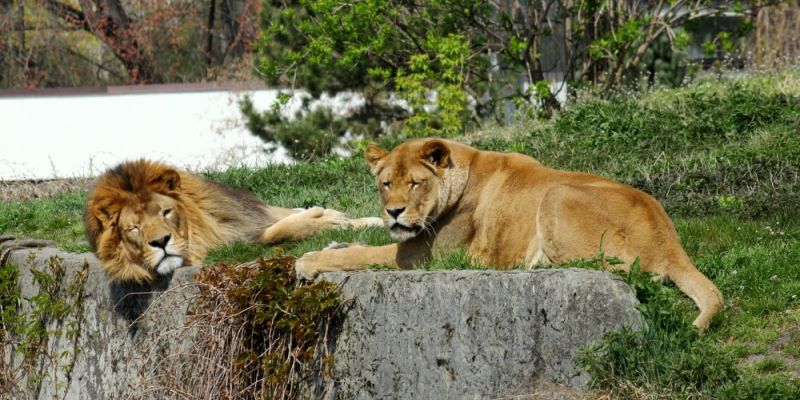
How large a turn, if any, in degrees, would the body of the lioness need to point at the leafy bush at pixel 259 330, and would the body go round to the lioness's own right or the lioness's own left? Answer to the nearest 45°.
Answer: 0° — it already faces it

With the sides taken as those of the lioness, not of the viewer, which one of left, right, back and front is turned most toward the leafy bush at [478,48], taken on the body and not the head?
right

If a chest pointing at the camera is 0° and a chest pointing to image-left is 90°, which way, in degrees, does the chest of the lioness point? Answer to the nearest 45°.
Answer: approximately 90°

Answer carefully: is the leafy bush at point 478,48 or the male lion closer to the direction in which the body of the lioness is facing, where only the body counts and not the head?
the male lion
